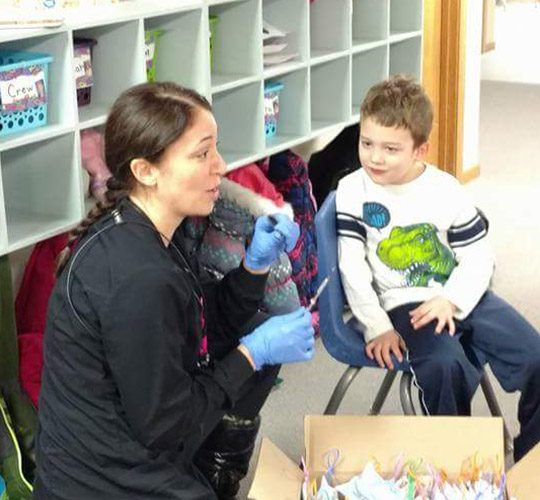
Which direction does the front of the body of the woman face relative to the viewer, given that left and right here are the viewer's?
facing to the right of the viewer

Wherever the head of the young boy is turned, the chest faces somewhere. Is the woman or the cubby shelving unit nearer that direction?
the woman

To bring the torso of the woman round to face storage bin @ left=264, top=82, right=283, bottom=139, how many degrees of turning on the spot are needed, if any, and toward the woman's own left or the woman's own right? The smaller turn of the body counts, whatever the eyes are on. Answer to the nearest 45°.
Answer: approximately 90° to the woman's own left

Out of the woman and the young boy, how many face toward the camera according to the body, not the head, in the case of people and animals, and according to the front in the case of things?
1

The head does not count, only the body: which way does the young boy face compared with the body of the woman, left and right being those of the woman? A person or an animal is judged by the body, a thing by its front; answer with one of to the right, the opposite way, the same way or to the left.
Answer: to the right

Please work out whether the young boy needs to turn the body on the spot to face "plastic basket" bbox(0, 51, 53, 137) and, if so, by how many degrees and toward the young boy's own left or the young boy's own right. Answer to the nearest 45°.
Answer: approximately 90° to the young boy's own right

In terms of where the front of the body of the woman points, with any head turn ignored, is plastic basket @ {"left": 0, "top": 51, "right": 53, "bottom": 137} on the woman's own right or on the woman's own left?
on the woman's own left
